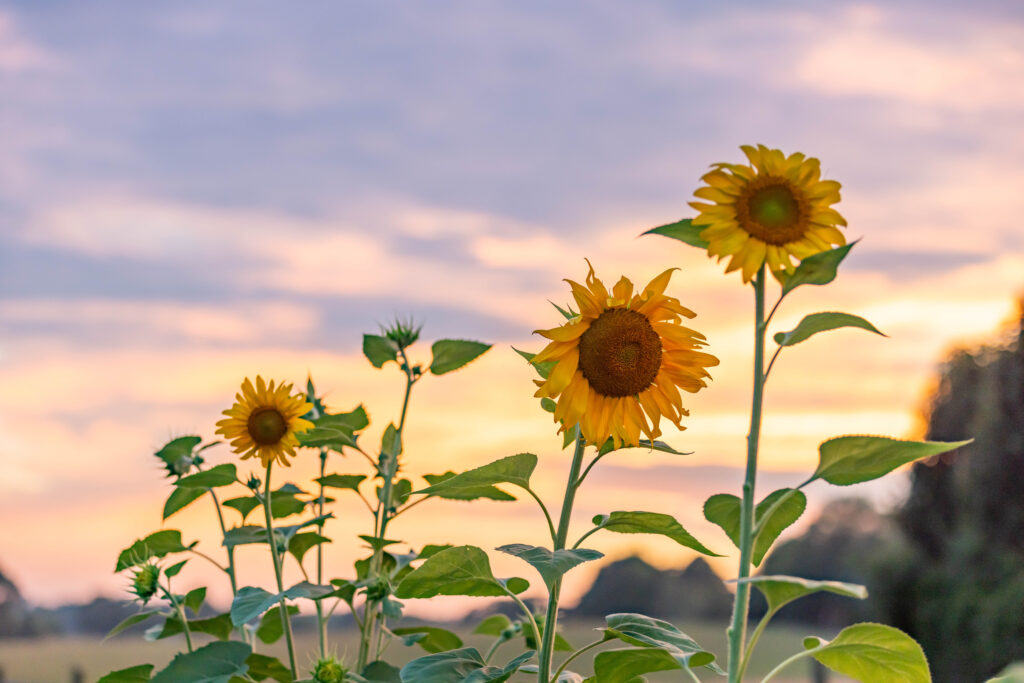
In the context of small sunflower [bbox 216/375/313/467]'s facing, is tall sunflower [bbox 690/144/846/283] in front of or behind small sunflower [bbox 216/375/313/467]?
in front

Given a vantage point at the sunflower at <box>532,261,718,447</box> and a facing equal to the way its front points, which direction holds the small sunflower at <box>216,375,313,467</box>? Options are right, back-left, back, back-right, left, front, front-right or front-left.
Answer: back-right

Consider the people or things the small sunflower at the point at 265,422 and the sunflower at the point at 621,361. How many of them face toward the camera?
2

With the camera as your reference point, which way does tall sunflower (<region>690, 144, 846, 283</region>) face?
facing the viewer

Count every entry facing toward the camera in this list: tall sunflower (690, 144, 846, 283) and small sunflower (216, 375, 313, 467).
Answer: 2

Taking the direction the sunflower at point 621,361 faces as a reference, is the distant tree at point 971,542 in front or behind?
behind

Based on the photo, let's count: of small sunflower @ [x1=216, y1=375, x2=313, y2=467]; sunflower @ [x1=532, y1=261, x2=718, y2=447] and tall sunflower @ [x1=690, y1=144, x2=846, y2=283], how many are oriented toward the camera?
3

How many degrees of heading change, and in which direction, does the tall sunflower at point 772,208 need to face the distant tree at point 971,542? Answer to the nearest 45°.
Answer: approximately 180°

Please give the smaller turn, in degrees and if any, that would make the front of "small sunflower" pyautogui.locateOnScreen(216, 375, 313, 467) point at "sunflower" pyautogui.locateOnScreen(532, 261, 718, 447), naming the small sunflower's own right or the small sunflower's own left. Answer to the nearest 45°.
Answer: approximately 45° to the small sunflower's own left
